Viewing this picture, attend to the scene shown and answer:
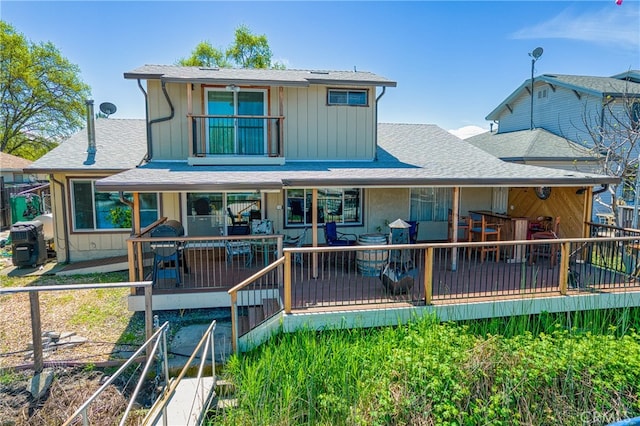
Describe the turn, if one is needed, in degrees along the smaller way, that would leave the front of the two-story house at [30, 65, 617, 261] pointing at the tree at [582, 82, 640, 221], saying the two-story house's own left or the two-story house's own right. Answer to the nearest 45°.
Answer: approximately 90° to the two-story house's own left

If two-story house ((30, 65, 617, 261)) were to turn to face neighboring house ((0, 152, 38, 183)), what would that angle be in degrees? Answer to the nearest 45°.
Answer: approximately 135° to its right

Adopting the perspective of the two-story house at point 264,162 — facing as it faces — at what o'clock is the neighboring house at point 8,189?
The neighboring house is roughly at 4 o'clock from the two-story house.

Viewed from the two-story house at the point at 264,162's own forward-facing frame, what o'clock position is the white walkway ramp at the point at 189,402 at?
The white walkway ramp is roughly at 12 o'clock from the two-story house.

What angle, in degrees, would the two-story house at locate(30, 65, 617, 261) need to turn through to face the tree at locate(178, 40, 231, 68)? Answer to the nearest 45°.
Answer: approximately 180°
